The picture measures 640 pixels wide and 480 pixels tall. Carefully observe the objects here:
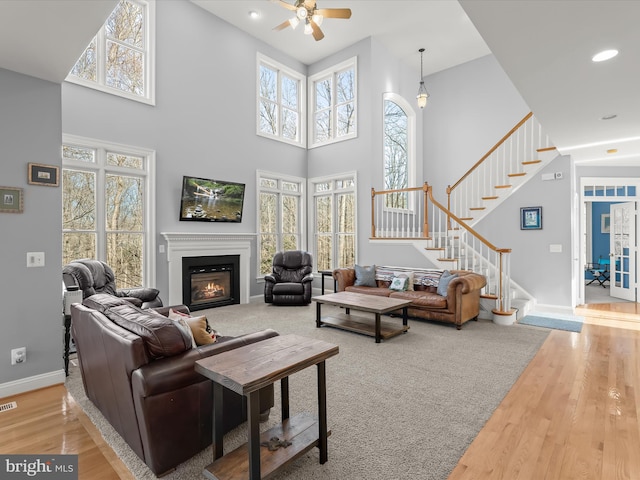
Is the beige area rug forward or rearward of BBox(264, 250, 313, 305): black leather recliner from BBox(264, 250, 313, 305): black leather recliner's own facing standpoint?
forward

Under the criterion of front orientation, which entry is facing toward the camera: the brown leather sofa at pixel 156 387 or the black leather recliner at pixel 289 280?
the black leather recliner

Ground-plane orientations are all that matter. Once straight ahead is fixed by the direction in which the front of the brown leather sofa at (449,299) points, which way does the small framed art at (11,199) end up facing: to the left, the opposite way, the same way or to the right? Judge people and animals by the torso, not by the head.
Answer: to the left

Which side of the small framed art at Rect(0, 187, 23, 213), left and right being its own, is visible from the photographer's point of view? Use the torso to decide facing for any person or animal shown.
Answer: front

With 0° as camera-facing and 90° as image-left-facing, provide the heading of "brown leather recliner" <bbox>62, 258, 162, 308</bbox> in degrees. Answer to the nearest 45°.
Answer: approximately 315°

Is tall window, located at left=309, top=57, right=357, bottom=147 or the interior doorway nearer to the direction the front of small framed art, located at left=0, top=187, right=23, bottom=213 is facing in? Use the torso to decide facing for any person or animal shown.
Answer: the interior doorway

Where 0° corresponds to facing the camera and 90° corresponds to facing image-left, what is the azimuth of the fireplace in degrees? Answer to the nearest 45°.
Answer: approximately 315°

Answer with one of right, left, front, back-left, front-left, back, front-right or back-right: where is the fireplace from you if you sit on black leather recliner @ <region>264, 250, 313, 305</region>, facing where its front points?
right

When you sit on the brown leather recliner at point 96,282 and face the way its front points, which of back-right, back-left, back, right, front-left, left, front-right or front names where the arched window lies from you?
front-left

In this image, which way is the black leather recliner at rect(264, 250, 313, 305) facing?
toward the camera

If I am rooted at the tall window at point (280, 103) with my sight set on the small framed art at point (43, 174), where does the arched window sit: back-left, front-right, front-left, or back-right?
back-left
